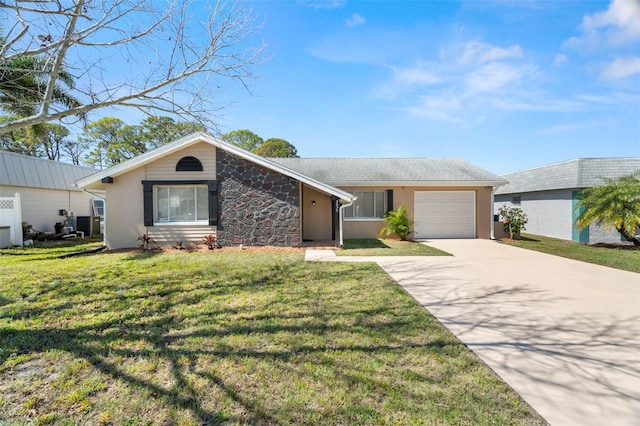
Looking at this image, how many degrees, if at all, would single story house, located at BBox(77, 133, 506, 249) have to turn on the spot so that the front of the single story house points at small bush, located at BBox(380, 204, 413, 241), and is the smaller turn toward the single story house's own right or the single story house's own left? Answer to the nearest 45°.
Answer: approximately 90° to the single story house's own left

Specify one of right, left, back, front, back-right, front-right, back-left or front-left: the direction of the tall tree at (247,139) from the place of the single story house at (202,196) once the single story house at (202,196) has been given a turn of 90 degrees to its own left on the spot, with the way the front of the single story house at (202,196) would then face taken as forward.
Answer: left

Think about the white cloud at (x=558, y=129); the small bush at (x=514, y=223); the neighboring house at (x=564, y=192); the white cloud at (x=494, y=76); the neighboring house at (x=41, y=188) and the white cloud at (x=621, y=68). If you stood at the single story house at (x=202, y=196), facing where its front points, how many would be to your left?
5

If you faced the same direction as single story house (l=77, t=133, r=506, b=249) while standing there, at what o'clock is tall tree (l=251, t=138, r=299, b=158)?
The tall tree is roughly at 6 o'clock from the single story house.

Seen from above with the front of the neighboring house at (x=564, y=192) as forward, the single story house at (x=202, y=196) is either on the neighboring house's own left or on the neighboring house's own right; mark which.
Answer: on the neighboring house's own right

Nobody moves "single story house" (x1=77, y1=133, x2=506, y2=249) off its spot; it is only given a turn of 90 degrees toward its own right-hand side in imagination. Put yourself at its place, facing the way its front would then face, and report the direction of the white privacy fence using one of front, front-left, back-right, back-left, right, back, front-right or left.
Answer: front

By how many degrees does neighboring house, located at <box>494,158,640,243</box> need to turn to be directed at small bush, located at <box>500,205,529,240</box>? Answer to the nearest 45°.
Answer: approximately 90° to its right

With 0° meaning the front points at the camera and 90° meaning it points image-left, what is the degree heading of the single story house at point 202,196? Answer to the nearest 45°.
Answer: approximately 0°
